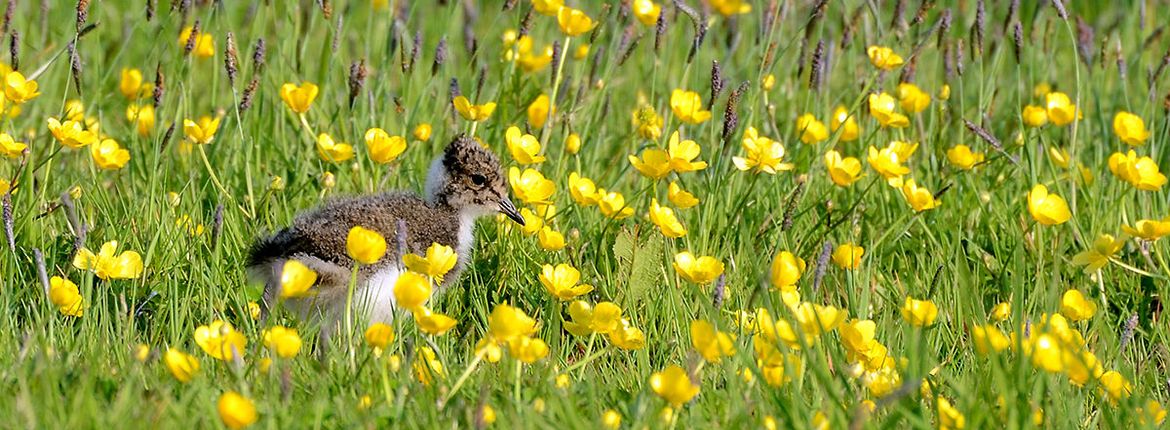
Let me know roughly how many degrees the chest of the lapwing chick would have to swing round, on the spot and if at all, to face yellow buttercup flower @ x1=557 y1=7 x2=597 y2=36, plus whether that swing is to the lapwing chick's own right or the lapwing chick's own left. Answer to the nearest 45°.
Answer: approximately 45° to the lapwing chick's own left

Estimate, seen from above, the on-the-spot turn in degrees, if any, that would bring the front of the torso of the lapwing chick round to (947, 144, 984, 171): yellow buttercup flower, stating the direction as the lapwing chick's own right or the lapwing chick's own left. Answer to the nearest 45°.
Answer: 0° — it already faces it

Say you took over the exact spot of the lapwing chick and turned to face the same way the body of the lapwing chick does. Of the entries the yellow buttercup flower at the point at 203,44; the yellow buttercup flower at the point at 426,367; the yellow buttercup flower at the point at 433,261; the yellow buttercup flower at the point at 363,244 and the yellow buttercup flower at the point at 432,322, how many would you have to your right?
4

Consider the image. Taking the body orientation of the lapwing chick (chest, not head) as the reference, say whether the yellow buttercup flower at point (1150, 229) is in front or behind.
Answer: in front

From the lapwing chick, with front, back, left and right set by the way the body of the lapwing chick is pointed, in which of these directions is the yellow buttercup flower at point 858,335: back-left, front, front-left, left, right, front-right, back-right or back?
front-right

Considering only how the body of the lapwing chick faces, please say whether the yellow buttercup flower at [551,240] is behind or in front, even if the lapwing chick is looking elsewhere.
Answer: in front

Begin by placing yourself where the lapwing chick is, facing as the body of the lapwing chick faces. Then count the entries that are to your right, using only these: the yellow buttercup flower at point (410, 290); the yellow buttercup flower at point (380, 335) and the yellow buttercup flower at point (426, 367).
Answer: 3

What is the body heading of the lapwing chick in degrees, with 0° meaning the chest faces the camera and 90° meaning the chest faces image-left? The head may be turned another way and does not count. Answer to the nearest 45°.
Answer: approximately 270°

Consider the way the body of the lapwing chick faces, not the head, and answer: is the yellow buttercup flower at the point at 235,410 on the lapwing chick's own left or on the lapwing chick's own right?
on the lapwing chick's own right

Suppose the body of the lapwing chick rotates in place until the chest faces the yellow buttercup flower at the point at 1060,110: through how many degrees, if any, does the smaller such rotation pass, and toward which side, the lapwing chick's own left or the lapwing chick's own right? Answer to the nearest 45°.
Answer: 0° — it already faces it

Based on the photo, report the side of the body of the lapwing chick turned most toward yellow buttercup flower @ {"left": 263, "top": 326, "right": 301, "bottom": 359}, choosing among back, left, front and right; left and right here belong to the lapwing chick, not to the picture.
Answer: right

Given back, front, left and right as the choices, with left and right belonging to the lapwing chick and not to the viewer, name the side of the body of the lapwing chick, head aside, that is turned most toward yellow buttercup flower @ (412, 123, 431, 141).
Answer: left

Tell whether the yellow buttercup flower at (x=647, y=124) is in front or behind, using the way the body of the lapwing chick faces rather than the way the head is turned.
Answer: in front
